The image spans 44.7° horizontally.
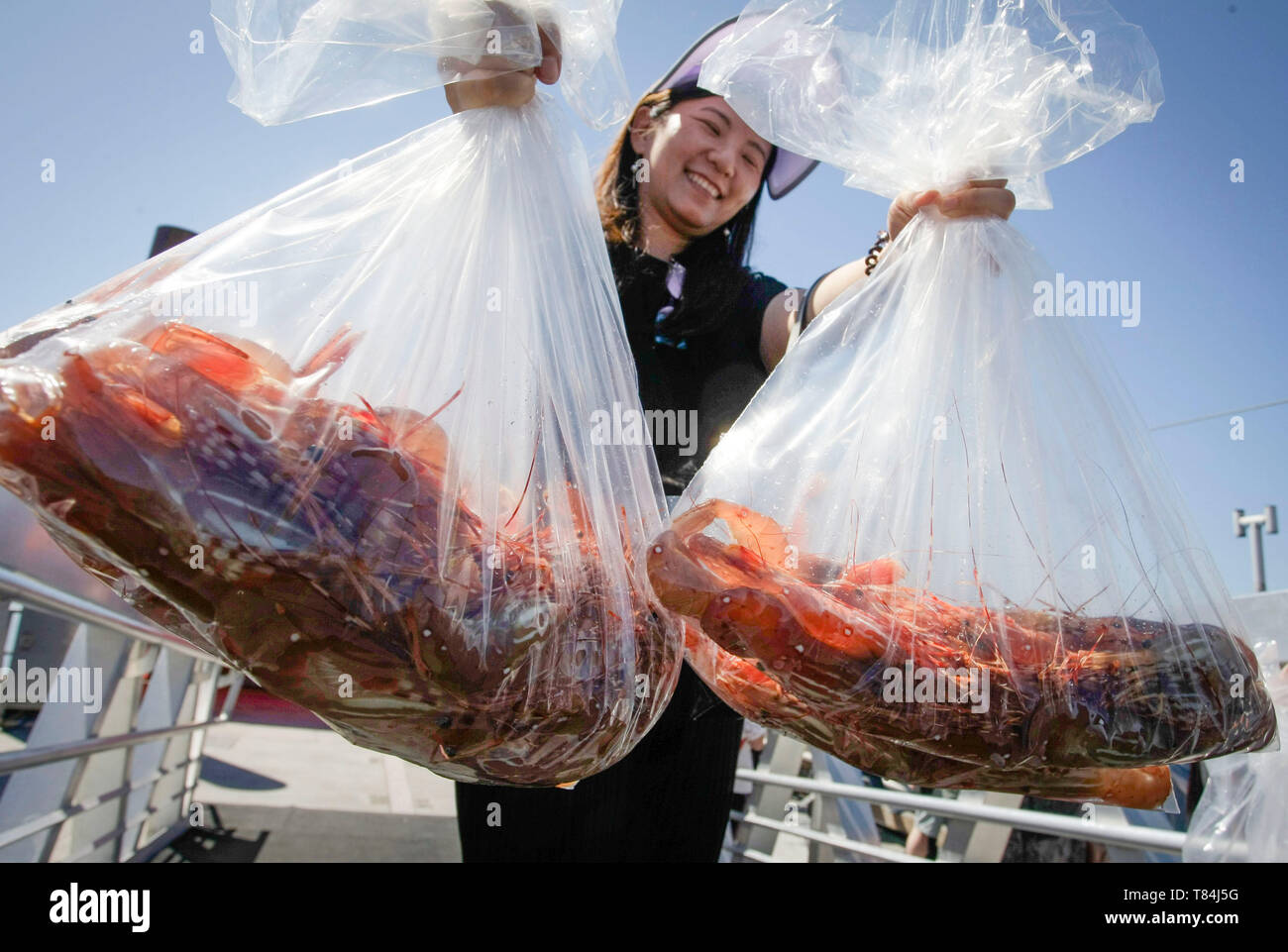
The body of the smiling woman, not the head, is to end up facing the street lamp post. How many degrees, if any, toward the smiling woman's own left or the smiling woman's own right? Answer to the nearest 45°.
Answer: approximately 135° to the smiling woman's own left

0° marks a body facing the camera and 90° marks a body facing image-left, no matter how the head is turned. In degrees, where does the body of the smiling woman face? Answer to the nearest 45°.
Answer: approximately 0°

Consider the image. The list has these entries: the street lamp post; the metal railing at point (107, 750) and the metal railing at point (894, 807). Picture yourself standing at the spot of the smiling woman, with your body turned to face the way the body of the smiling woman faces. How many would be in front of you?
0

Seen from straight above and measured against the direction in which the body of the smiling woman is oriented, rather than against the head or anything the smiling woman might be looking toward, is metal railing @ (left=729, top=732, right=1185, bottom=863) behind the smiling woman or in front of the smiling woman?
behind

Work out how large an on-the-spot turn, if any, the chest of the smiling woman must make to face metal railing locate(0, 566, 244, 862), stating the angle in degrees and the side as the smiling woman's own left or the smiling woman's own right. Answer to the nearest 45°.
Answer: approximately 135° to the smiling woman's own right
